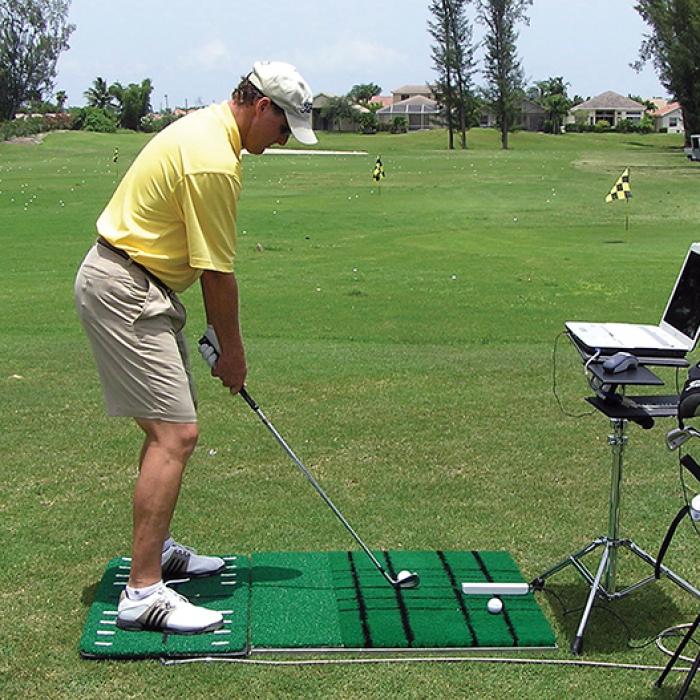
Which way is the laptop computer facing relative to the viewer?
to the viewer's left

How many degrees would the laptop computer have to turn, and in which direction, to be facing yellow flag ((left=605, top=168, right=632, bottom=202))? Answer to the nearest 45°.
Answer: approximately 90° to its right

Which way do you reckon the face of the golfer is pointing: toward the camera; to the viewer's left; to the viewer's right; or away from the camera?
to the viewer's right

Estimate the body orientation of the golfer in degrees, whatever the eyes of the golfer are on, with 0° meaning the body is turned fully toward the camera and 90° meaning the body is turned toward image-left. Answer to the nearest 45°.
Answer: approximately 270°

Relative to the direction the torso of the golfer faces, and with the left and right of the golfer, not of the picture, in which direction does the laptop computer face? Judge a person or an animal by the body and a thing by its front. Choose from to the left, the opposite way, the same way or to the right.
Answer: the opposite way

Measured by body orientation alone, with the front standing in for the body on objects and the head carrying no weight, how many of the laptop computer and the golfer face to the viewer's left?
1

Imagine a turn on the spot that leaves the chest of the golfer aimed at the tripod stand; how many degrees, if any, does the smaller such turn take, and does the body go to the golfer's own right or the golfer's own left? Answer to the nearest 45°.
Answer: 0° — they already face it

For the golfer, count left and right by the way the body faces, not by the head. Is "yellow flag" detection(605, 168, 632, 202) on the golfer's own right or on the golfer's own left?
on the golfer's own left

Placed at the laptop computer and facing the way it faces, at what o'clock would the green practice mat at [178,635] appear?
The green practice mat is roughly at 11 o'clock from the laptop computer.
